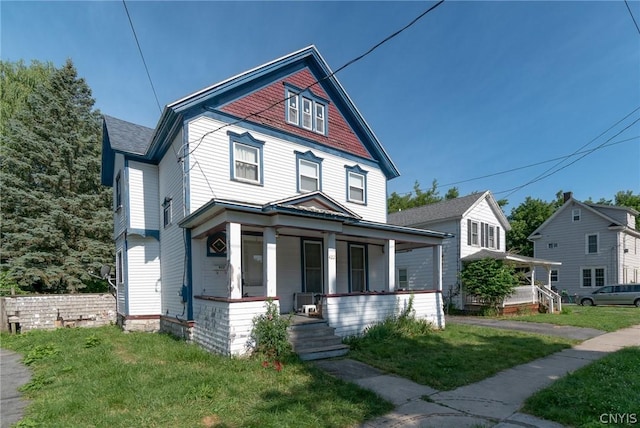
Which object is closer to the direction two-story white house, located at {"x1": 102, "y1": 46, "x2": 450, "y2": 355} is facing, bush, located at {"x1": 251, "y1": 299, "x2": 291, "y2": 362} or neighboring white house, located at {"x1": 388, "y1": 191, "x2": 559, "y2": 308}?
the bush

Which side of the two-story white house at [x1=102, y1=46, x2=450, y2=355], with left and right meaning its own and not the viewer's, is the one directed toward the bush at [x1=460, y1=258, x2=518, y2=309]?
left

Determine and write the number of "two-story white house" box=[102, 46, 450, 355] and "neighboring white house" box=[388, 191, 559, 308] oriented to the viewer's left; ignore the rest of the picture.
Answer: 0

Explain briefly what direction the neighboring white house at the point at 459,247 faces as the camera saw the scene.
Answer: facing the viewer and to the right of the viewer

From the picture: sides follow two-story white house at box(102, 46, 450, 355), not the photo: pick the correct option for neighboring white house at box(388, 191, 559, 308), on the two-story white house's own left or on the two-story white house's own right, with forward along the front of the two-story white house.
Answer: on the two-story white house's own left

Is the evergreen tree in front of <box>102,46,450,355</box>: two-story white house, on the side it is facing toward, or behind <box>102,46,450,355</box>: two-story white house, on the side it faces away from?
behind

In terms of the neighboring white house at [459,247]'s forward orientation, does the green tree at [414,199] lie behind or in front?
behind
